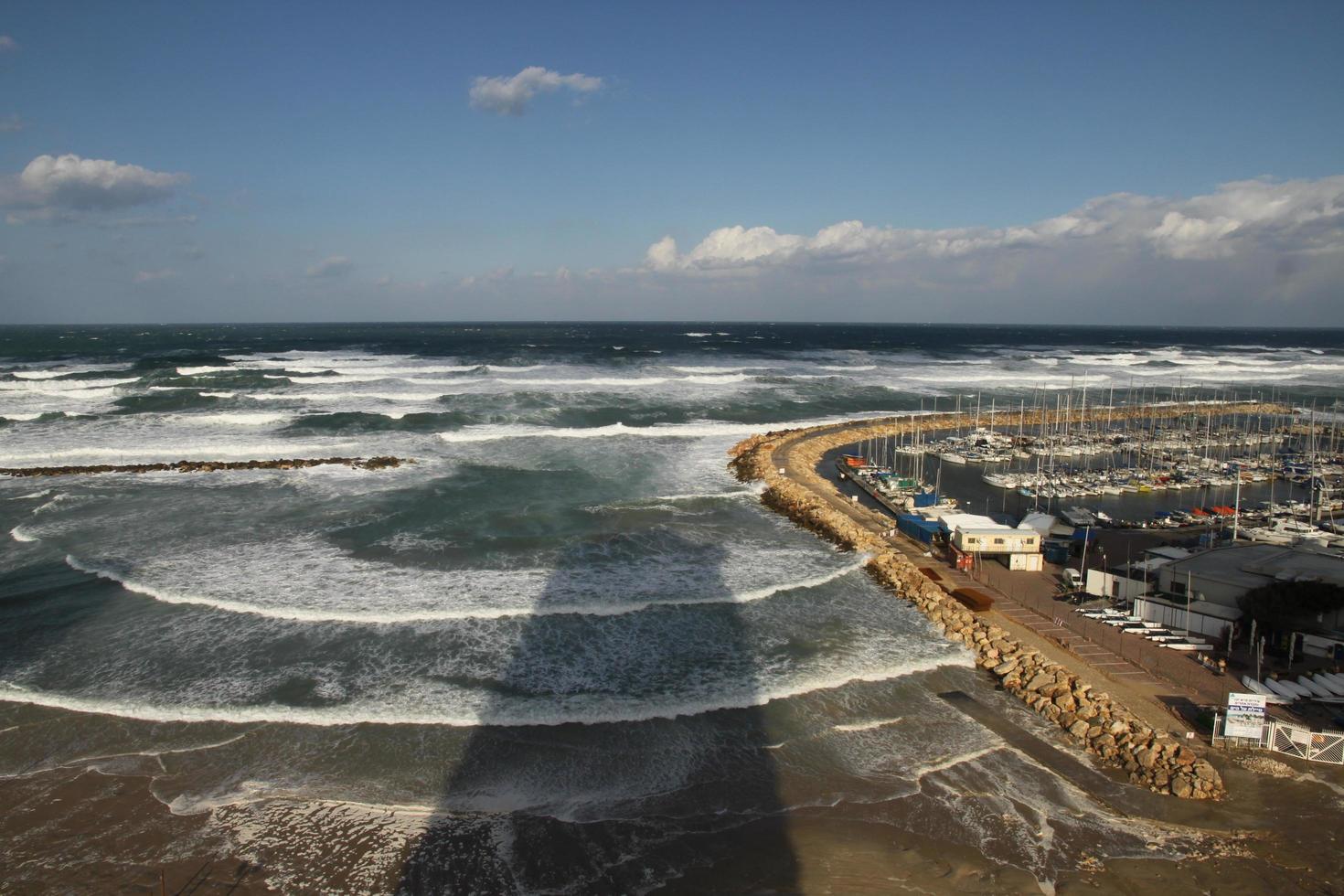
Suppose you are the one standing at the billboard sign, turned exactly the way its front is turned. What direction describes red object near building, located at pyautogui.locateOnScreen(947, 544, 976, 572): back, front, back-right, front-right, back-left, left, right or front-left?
back-right

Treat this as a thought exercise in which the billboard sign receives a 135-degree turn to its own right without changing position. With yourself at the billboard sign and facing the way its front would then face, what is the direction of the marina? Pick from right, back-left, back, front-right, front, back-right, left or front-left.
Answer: front-right

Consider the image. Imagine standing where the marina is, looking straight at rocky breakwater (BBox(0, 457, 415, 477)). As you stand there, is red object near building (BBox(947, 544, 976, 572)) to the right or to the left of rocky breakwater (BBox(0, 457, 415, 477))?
left

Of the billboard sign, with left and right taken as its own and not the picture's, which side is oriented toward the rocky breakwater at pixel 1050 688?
right

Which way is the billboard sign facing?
toward the camera

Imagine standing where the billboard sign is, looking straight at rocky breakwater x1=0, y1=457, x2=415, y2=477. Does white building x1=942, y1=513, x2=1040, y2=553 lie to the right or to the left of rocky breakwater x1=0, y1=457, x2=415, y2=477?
right

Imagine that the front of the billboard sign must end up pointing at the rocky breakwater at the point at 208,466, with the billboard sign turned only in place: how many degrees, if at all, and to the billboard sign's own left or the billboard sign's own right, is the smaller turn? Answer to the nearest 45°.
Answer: approximately 90° to the billboard sign's own right
